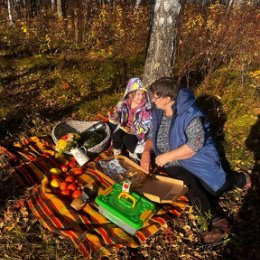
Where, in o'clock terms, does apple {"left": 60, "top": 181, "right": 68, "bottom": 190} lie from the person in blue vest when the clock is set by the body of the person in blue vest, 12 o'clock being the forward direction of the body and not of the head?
The apple is roughly at 1 o'clock from the person in blue vest.

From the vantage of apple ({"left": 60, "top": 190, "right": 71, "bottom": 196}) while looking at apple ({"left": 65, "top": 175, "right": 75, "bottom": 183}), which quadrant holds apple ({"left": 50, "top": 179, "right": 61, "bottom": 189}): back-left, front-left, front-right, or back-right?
front-left

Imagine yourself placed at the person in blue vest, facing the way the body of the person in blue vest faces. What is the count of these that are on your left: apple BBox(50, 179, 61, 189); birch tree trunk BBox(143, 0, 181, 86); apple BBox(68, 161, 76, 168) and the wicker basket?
0

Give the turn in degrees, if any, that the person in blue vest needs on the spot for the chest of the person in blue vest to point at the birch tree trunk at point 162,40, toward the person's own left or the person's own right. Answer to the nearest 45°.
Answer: approximately 135° to the person's own right

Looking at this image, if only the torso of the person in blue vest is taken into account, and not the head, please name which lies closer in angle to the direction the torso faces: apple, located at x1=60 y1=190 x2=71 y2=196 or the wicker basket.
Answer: the apple

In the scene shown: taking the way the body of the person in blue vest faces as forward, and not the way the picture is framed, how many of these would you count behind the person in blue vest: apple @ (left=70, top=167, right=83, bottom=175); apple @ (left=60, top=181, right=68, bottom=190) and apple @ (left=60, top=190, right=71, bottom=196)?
0

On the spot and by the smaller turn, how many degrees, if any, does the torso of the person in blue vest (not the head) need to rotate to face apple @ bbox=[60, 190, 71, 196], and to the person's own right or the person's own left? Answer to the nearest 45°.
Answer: approximately 45° to the person's own right

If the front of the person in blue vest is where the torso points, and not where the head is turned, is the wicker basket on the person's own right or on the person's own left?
on the person's own right

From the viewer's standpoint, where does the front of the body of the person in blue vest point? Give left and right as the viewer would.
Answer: facing the viewer and to the left of the viewer

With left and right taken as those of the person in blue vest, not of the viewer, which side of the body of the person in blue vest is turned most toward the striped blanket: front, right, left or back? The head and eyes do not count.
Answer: front

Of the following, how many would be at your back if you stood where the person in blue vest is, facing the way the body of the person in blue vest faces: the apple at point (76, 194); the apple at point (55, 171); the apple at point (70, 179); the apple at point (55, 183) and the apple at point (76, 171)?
0

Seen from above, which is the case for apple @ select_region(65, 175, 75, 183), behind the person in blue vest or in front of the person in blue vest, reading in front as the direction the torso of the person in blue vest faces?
in front

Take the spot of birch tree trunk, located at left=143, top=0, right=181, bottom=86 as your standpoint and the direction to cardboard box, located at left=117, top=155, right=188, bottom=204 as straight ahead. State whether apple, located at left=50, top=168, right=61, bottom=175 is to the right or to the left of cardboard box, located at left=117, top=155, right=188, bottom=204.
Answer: right

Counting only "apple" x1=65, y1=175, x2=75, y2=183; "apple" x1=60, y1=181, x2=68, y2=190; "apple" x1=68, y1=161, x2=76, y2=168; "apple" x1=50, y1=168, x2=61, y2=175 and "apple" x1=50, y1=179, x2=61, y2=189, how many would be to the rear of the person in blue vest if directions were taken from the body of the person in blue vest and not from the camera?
0

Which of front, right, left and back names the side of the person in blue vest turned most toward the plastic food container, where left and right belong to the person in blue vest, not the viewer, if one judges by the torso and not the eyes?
front

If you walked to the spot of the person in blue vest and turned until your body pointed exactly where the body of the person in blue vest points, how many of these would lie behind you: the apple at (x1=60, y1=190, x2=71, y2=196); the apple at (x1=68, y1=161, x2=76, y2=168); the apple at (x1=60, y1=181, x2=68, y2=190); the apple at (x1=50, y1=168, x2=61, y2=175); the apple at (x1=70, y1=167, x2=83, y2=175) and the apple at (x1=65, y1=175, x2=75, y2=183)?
0

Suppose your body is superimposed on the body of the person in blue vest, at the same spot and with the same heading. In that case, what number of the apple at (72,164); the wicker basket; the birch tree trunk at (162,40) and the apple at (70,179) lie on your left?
0

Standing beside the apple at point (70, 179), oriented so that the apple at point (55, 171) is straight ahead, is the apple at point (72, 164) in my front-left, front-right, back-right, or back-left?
front-right

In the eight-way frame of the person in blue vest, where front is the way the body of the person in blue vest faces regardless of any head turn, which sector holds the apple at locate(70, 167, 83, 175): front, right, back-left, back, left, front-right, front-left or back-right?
front-right

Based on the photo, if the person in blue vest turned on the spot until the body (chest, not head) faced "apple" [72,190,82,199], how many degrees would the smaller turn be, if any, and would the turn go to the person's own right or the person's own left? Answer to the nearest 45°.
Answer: approximately 45° to the person's own right

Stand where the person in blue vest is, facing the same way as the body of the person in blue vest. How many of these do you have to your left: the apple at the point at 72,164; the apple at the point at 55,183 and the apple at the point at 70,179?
0
